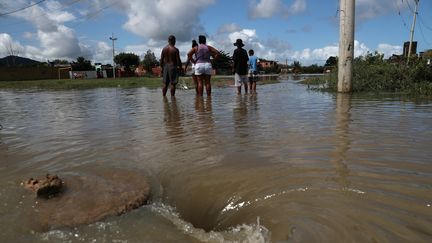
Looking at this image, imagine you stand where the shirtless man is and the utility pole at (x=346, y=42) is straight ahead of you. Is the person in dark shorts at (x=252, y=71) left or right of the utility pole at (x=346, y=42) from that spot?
left

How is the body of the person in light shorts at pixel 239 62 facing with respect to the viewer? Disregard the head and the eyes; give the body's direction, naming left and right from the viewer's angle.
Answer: facing away from the viewer

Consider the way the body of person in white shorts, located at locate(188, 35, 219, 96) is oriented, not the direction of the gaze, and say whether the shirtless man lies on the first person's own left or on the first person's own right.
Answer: on the first person's own left

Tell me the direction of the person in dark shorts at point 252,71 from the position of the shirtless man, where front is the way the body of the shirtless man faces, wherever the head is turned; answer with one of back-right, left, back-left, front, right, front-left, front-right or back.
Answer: front-right

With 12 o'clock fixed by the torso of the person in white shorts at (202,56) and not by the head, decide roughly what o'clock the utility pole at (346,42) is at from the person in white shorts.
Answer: The utility pole is roughly at 3 o'clock from the person in white shorts.

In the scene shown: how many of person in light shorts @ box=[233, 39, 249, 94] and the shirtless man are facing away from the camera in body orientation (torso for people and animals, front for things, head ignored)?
2

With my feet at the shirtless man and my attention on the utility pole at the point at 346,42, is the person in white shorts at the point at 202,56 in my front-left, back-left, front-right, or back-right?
front-right

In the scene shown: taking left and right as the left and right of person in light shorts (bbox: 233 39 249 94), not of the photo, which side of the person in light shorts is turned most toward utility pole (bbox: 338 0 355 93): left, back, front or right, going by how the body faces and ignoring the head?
right

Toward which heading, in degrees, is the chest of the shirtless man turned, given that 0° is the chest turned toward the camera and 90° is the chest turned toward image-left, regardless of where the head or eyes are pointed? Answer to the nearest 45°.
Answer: approximately 180°

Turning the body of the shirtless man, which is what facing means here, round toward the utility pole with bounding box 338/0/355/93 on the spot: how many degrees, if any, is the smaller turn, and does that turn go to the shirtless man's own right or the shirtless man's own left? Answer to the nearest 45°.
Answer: approximately 90° to the shirtless man's own right

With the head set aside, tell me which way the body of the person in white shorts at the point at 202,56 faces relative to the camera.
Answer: away from the camera

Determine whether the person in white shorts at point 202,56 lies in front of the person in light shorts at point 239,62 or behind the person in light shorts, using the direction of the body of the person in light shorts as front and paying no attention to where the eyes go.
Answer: behind

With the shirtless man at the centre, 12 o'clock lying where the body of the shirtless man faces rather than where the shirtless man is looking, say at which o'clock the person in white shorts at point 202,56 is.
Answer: The person in white shorts is roughly at 4 o'clock from the shirtless man.

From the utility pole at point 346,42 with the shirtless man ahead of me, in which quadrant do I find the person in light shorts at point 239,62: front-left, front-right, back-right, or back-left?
front-right

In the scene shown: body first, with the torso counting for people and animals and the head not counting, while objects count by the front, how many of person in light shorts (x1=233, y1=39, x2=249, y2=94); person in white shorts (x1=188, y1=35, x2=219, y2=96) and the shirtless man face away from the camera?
3

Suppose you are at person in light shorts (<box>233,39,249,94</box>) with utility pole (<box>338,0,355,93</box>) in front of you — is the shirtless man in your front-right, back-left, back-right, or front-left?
back-right
